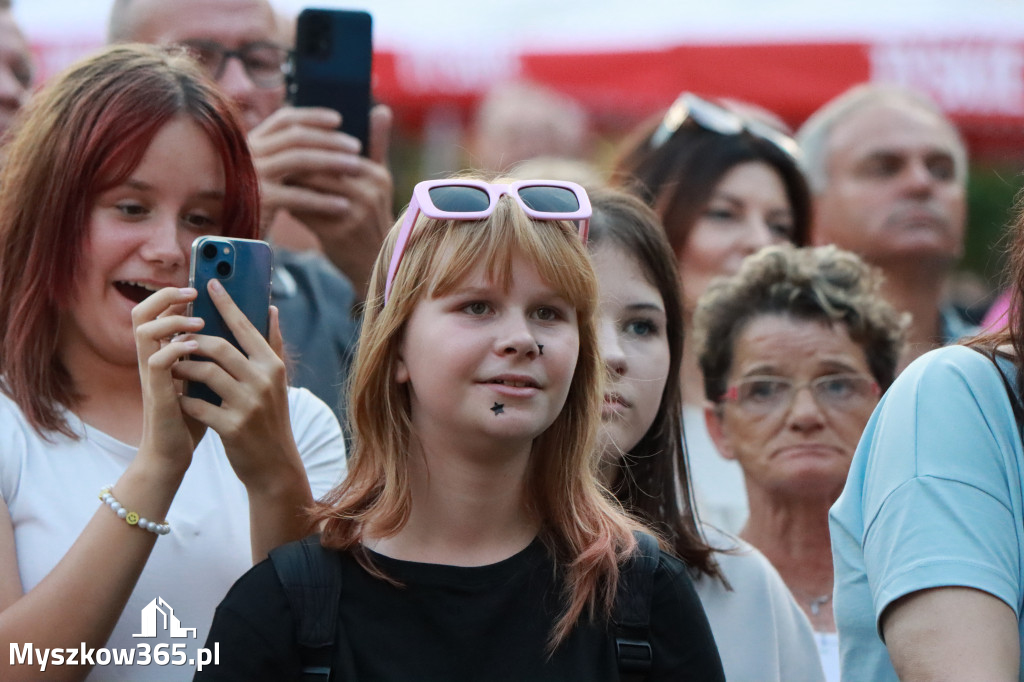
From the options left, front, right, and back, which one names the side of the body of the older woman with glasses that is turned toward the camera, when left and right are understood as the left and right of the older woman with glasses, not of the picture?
front

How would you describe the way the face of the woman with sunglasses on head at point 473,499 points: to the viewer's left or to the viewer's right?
to the viewer's right

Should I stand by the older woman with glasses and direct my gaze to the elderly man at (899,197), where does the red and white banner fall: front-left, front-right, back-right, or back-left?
front-left

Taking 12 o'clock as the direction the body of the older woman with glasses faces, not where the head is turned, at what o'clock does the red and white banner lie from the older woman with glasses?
The red and white banner is roughly at 6 o'clock from the older woman with glasses.

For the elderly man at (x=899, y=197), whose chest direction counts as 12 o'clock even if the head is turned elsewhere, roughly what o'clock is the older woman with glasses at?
The older woman with glasses is roughly at 2 o'clock from the elderly man.

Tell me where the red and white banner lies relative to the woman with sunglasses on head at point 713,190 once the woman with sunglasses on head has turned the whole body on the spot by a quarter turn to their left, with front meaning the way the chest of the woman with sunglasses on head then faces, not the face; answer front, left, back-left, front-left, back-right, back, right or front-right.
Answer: front-left

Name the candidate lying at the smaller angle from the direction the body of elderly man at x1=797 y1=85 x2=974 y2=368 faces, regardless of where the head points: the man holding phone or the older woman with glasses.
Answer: the older woman with glasses

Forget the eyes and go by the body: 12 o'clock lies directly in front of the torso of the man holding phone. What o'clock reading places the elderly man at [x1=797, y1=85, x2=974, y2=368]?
The elderly man is roughly at 10 o'clock from the man holding phone.

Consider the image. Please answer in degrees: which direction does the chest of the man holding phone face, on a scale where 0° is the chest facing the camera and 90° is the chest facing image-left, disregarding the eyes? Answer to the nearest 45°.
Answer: approximately 315°

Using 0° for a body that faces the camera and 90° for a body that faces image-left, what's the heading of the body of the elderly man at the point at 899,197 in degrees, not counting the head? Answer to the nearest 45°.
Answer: approximately 315°

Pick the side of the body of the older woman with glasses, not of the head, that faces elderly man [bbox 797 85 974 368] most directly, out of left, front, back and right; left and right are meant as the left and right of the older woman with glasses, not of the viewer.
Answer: back

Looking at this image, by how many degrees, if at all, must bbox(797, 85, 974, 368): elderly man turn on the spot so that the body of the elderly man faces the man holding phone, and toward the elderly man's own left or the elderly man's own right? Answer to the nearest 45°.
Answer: approximately 90° to the elderly man's own right

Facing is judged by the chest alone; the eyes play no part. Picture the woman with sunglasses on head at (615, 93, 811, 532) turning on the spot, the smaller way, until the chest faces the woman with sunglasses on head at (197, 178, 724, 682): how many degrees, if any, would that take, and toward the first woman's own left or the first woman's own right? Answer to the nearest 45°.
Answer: approximately 45° to the first woman's own right
